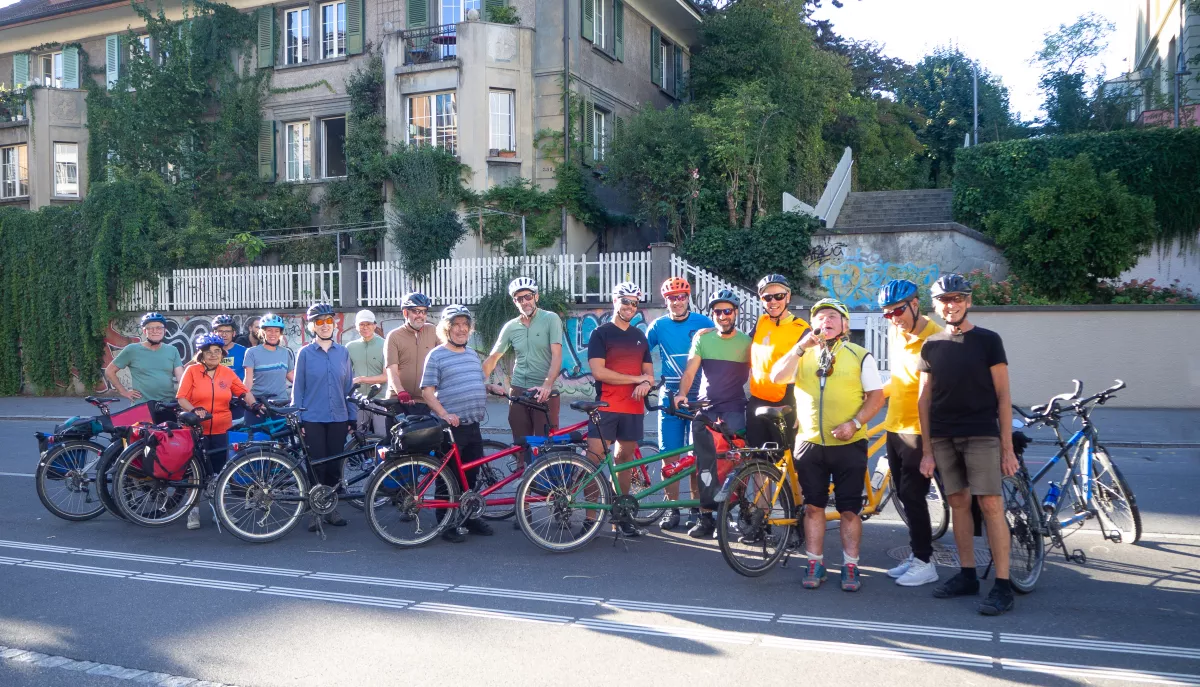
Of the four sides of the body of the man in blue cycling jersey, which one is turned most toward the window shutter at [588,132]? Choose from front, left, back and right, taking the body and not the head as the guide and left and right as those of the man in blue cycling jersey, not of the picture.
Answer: back

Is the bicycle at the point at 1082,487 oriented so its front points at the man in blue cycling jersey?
no

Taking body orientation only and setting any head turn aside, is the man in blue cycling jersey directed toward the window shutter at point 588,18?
no

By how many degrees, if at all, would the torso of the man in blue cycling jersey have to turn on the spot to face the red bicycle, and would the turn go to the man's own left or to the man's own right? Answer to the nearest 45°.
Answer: approximately 90° to the man's own right

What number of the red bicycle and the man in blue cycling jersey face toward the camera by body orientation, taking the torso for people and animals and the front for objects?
1

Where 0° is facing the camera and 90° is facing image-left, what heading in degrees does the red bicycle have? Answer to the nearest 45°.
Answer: approximately 270°

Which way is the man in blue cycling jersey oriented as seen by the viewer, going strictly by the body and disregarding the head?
toward the camera

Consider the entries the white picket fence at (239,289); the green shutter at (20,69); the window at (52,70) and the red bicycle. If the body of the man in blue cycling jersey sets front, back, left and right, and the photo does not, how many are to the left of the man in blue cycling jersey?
0

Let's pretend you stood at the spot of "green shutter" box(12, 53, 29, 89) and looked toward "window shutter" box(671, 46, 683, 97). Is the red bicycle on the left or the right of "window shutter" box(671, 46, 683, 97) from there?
right

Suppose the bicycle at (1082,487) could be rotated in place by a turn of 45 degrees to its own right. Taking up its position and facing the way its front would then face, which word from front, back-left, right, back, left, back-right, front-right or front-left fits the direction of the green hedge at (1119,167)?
left

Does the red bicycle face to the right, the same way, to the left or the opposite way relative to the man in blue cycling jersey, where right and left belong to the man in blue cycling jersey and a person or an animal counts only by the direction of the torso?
to the left

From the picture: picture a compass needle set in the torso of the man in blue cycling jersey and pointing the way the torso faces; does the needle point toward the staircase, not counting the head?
no

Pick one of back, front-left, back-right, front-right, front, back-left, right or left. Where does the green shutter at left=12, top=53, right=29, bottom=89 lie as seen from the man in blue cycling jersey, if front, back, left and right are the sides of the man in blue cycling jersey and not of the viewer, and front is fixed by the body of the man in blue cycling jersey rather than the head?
back-right

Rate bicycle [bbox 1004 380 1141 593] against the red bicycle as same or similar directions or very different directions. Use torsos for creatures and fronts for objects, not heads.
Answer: same or similar directions

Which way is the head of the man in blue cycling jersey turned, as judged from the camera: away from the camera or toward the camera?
toward the camera
